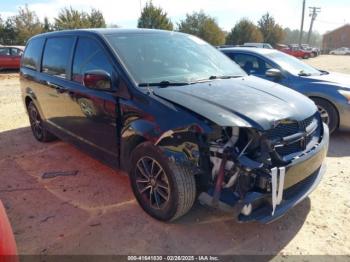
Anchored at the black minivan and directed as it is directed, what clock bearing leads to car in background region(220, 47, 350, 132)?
The car in background is roughly at 9 o'clock from the black minivan.

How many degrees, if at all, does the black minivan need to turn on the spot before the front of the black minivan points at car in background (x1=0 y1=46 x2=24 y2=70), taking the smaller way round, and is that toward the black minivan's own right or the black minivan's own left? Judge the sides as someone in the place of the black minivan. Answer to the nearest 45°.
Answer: approximately 180°

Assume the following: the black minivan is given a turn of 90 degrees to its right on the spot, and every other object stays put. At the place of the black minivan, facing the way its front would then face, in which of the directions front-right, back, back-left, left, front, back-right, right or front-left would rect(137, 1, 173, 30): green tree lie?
back-right

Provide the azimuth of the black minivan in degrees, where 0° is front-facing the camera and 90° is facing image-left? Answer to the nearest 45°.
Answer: approximately 315°

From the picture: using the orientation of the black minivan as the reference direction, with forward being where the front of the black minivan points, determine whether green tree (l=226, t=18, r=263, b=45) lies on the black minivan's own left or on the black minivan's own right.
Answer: on the black minivan's own left

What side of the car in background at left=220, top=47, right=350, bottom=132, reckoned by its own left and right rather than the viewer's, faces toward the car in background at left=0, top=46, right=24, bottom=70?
back

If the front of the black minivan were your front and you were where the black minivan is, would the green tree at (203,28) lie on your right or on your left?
on your left

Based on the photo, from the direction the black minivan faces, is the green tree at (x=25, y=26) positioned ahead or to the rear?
to the rear

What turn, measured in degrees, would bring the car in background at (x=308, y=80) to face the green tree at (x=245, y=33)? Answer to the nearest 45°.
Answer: approximately 135° to its left
